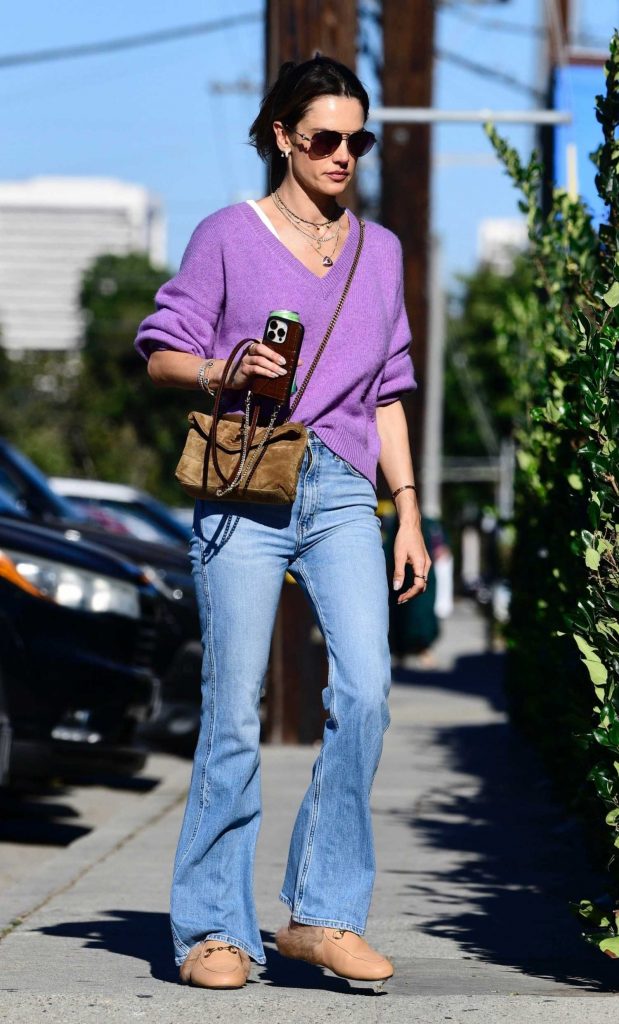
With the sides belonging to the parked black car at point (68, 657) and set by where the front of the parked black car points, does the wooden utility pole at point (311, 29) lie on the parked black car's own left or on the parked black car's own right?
on the parked black car's own left

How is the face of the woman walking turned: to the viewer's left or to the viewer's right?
to the viewer's right

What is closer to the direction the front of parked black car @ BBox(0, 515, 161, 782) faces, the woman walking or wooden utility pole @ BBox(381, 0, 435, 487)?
the woman walking

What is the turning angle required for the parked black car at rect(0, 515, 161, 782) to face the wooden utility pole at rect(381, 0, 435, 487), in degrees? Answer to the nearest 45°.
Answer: approximately 135° to its left

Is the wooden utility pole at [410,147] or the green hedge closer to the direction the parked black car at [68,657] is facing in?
the green hedge
